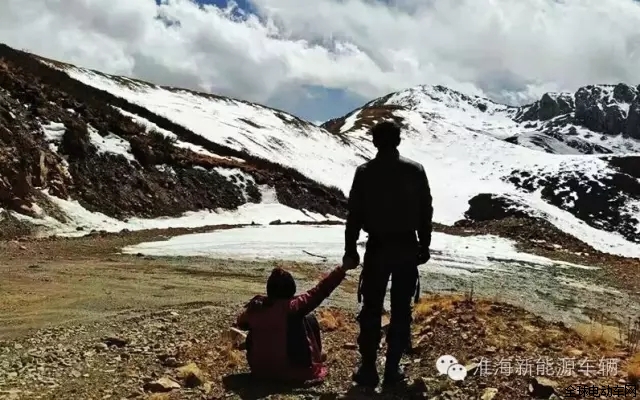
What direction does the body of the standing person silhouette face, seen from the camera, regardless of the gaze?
away from the camera

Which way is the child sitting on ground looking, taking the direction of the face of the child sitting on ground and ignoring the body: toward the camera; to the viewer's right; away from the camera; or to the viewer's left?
away from the camera
